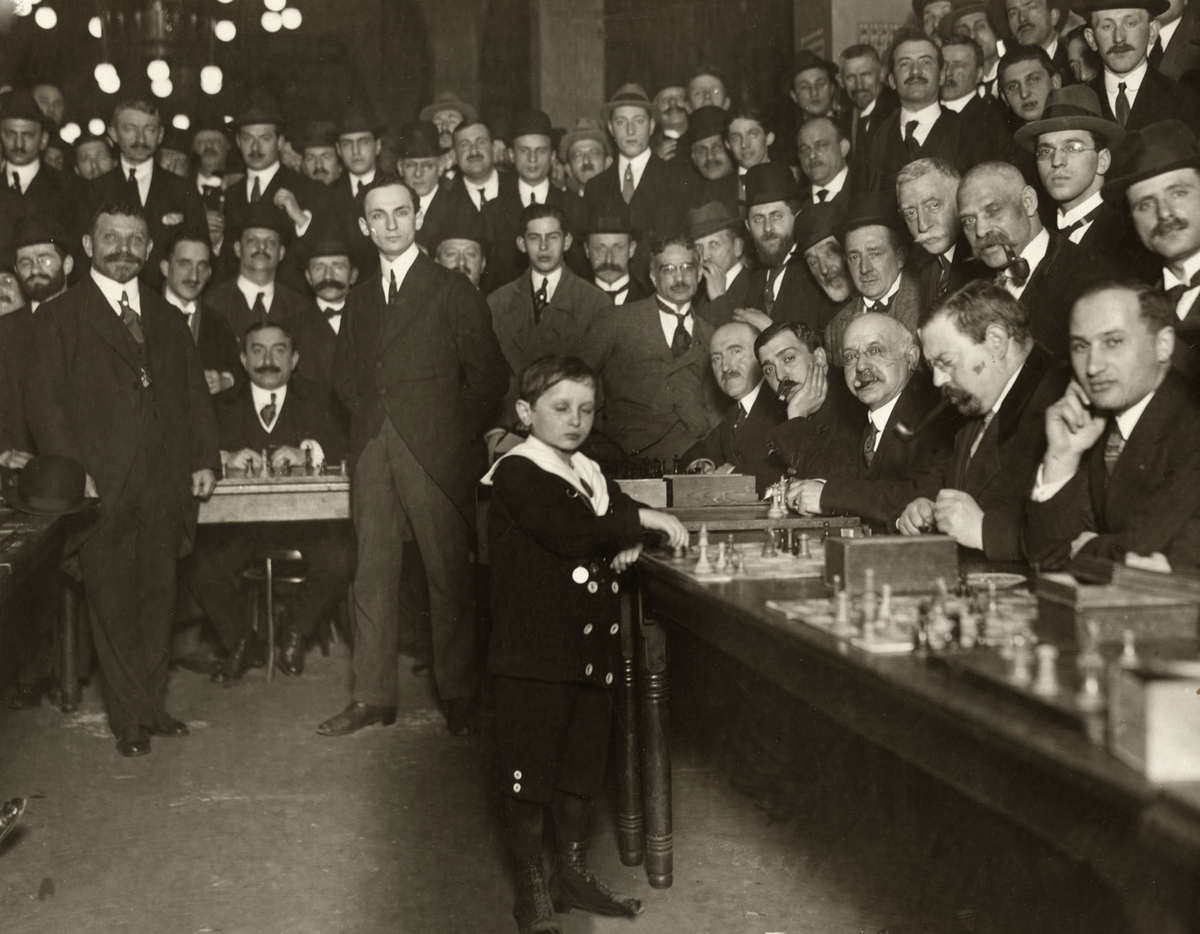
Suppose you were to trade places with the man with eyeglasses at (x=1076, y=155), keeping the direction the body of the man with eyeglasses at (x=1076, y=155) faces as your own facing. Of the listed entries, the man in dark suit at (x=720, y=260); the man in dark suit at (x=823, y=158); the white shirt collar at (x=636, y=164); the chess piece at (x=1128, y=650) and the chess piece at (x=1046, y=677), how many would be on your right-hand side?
3

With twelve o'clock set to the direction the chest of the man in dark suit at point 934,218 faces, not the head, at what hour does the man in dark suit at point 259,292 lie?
the man in dark suit at point 259,292 is roughly at 2 o'clock from the man in dark suit at point 934,218.

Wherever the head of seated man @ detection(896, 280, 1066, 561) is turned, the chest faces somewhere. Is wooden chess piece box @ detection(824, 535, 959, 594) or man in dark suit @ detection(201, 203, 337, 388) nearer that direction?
the wooden chess piece box

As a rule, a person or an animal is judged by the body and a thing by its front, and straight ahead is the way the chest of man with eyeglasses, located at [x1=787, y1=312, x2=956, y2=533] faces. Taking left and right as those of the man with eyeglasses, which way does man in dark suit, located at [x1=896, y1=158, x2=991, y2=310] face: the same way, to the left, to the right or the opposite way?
the same way

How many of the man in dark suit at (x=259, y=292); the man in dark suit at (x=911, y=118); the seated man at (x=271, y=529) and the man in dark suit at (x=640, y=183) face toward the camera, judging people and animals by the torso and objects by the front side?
4

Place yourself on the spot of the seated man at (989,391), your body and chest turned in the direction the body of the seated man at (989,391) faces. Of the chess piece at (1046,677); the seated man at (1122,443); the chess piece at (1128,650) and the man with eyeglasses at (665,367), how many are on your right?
1

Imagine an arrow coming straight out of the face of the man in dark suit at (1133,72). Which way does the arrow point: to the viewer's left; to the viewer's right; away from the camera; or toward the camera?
toward the camera

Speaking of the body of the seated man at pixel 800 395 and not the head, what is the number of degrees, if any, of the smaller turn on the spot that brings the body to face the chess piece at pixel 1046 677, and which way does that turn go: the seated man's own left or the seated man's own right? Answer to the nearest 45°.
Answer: approximately 45° to the seated man's own left

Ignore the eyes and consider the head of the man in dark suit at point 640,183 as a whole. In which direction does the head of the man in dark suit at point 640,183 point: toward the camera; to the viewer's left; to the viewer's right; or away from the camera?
toward the camera

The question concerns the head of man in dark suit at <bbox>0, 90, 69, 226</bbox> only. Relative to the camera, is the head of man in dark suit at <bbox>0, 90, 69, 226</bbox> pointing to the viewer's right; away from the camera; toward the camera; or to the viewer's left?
toward the camera

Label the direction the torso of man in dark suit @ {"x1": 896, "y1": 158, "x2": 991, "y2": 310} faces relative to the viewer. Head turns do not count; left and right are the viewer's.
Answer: facing the viewer and to the left of the viewer

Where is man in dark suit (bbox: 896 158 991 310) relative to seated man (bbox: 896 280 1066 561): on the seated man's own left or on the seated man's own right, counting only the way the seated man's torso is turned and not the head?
on the seated man's own right

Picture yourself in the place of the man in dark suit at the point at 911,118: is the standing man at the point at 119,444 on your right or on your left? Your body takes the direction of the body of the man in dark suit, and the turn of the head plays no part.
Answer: on your right

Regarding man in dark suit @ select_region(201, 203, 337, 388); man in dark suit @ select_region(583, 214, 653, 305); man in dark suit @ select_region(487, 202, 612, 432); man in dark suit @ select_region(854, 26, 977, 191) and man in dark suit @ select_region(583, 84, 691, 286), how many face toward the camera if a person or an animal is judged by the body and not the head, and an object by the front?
5

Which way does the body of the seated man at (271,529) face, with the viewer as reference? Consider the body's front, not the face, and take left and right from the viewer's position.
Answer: facing the viewer

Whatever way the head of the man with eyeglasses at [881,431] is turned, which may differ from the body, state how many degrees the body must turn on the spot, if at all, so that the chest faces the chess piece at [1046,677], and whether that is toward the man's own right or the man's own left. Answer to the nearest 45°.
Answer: approximately 45° to the man's own left

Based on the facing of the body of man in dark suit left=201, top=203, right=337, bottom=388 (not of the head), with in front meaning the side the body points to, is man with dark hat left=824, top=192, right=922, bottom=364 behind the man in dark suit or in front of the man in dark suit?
in front

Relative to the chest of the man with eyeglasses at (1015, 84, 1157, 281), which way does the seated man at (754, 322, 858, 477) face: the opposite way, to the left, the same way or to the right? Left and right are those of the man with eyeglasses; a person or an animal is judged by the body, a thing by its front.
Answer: the same way

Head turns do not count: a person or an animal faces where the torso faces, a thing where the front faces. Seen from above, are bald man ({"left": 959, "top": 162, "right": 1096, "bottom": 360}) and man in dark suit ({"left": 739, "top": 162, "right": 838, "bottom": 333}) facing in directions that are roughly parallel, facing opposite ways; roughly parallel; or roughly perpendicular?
roughly parallel

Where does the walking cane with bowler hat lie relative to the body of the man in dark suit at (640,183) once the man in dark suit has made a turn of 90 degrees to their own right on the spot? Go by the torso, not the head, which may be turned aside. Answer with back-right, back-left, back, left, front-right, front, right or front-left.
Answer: front-left
